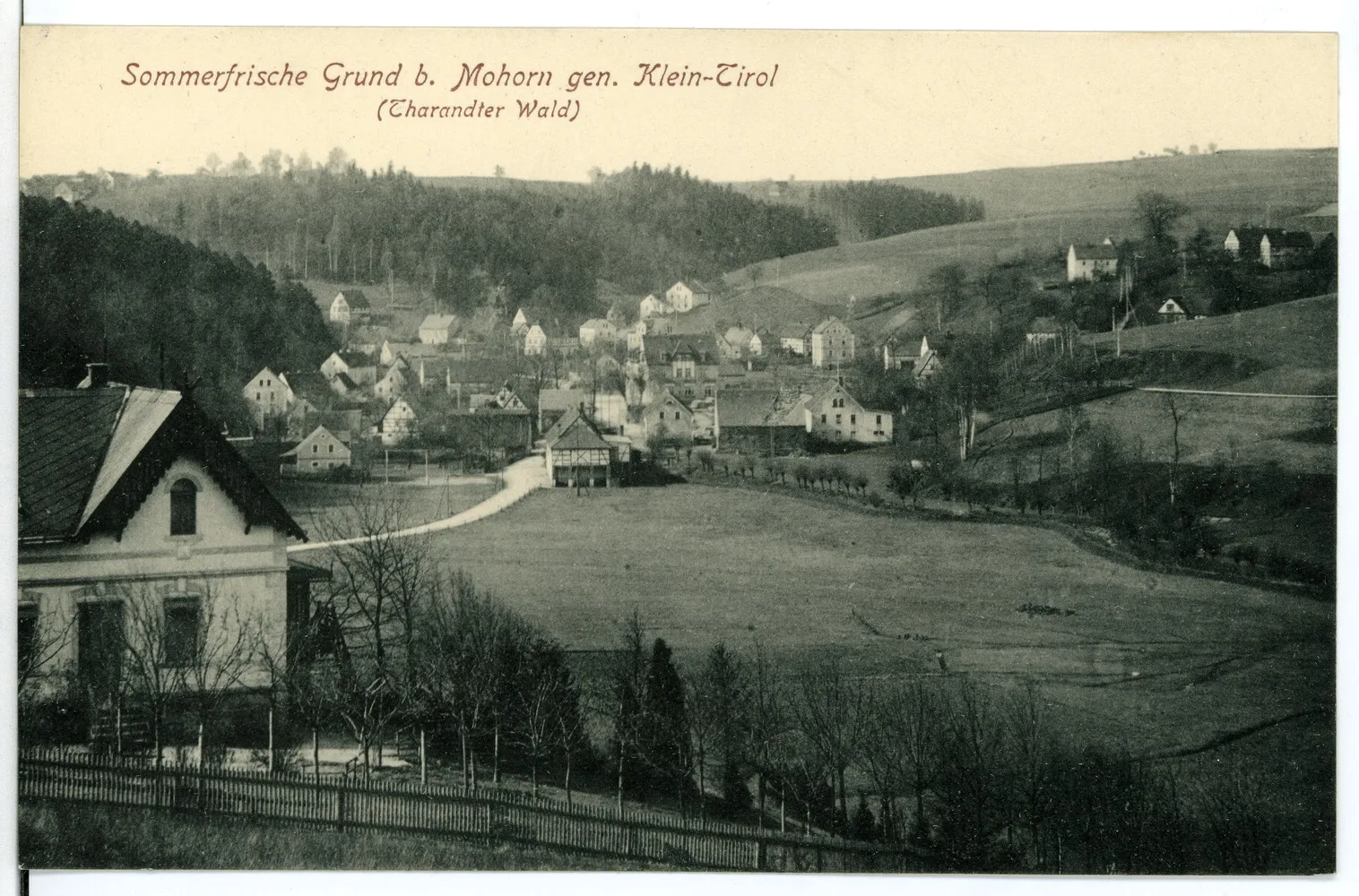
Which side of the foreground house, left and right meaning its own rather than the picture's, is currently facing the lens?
front

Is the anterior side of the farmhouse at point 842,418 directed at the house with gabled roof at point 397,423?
no

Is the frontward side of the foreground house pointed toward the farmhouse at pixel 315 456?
no

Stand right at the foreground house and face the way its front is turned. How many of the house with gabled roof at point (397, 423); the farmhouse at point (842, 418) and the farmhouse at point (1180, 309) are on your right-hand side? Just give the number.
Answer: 0

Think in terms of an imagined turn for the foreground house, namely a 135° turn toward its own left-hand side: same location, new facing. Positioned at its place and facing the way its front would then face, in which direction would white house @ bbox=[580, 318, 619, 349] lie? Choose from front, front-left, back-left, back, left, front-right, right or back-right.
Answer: front-left

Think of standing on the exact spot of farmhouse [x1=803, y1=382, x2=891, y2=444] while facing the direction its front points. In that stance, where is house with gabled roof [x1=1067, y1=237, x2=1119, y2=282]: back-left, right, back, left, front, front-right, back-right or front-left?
left

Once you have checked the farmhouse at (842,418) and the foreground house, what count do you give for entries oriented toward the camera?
2

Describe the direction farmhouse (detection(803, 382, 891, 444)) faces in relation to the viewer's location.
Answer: facing the viewer

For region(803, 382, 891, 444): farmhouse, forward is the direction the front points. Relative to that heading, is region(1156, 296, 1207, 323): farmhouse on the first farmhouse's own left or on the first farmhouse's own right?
on the first farmhouse's own left
